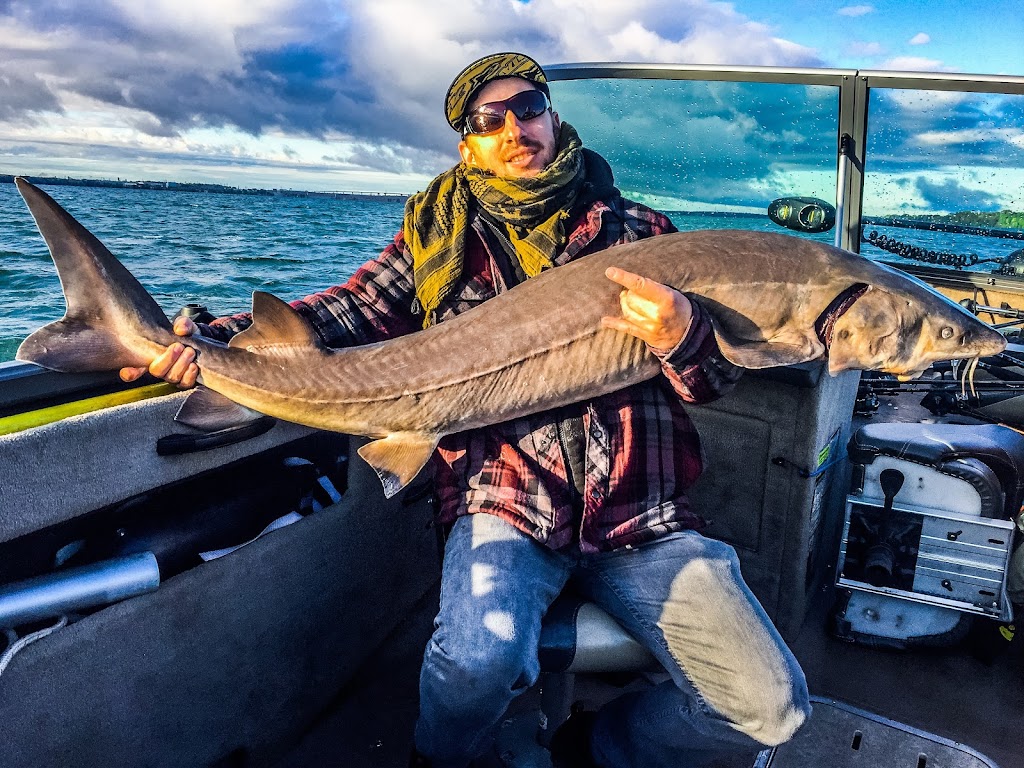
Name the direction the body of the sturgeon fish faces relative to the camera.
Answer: to the viewer's right

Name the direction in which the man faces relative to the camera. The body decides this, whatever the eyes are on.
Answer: toward the camera
